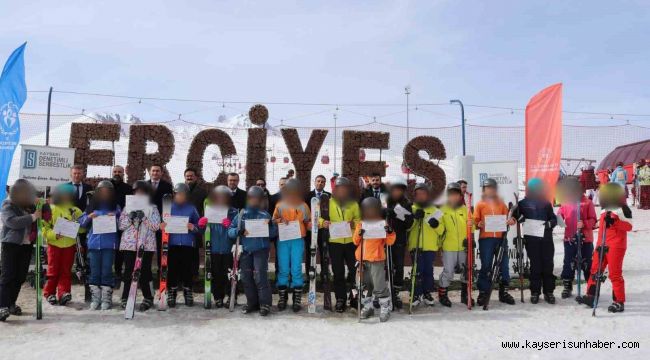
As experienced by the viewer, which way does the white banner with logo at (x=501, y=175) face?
facing the viewer

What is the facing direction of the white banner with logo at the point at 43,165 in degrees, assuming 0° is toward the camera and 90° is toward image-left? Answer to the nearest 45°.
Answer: approximately 0°

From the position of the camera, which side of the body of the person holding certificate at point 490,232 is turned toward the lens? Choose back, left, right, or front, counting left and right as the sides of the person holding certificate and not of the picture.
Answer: front

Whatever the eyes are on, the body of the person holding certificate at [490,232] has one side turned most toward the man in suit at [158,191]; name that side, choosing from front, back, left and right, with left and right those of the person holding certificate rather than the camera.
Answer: right

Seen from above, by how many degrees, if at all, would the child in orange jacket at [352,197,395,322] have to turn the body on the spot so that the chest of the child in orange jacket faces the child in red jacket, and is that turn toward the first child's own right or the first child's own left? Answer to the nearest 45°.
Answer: approximately 90° to the first child's own left

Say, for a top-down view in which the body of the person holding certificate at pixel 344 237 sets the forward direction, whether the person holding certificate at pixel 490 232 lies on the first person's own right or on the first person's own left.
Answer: on the first person's own left

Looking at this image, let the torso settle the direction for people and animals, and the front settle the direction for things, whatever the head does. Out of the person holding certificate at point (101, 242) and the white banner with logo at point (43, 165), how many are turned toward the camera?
2

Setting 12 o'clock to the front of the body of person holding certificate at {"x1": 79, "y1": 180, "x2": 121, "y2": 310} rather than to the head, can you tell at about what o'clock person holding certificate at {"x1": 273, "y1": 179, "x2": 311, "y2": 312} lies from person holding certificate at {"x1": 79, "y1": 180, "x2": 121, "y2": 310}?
person holding certificate at {"x1": 273, "y1": 179, "x2": 311, "y2": 312} is roughly at 10 o'clock from person holding certificate at {"x1": 79, "y1": 180, "x2": 121, "y2": 310}.

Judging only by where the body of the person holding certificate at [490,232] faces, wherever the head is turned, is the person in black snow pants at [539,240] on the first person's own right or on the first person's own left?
on the first person's own left

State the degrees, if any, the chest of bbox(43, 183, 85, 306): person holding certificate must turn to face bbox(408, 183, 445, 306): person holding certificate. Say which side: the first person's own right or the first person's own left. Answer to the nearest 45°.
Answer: approximately 45° to the first person's own left

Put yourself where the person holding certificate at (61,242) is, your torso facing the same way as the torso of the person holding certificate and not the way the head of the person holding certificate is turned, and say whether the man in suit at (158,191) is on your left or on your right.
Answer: on your left

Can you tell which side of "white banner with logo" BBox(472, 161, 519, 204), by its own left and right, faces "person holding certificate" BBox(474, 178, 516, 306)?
front

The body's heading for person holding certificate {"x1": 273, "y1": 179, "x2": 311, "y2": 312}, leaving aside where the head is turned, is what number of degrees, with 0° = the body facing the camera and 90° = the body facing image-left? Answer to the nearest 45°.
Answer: approximately 0°

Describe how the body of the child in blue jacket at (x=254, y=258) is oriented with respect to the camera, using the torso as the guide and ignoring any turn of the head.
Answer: toward the camera
